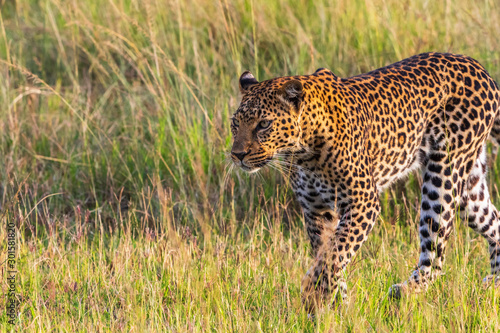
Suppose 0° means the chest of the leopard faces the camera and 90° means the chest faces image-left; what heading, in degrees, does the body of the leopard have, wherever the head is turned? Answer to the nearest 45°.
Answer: approximately 45°
